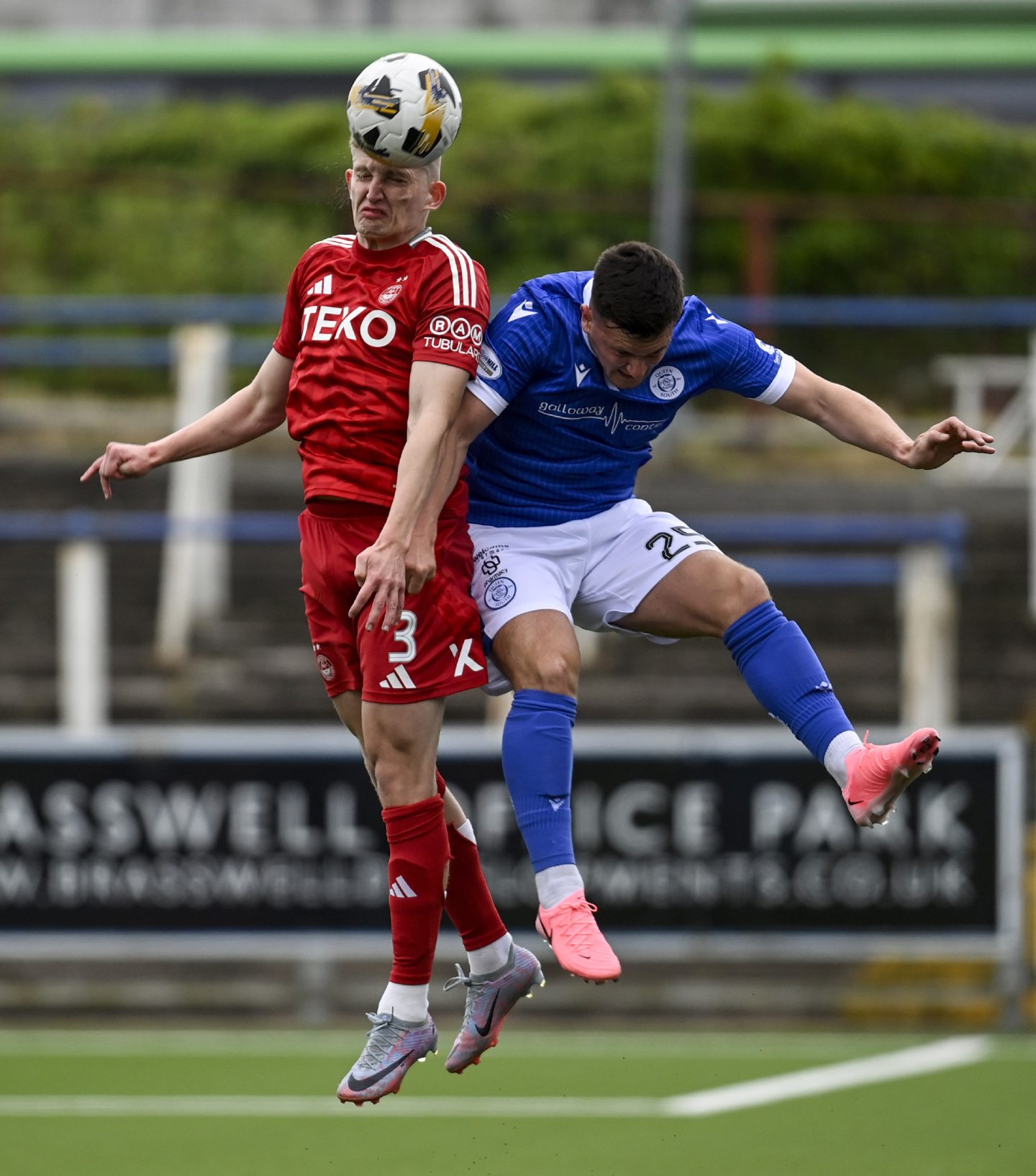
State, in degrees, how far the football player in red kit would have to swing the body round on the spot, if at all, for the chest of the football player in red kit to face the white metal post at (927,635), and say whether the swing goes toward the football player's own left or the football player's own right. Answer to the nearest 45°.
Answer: approximately 180°

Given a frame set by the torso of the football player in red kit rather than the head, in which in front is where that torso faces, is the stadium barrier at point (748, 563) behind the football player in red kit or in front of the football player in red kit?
behind

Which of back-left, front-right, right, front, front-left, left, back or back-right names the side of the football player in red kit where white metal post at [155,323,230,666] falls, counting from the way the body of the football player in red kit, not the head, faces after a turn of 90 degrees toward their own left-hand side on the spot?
back-left

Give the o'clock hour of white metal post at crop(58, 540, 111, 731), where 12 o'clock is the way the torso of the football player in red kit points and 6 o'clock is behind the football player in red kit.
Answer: The white metal post is roughly at 4 o'clock from the football player in red kit.

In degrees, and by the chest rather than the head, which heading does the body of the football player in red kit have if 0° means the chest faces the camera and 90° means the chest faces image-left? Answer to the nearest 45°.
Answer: approximately 45°

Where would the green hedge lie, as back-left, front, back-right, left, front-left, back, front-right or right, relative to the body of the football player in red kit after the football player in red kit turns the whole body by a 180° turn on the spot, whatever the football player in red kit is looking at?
front-left

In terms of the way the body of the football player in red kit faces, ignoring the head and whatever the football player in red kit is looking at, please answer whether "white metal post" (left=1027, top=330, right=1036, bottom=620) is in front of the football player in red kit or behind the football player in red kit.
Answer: behind

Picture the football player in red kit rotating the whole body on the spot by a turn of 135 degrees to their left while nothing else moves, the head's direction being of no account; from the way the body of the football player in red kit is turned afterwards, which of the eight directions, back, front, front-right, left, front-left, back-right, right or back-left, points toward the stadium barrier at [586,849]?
left
